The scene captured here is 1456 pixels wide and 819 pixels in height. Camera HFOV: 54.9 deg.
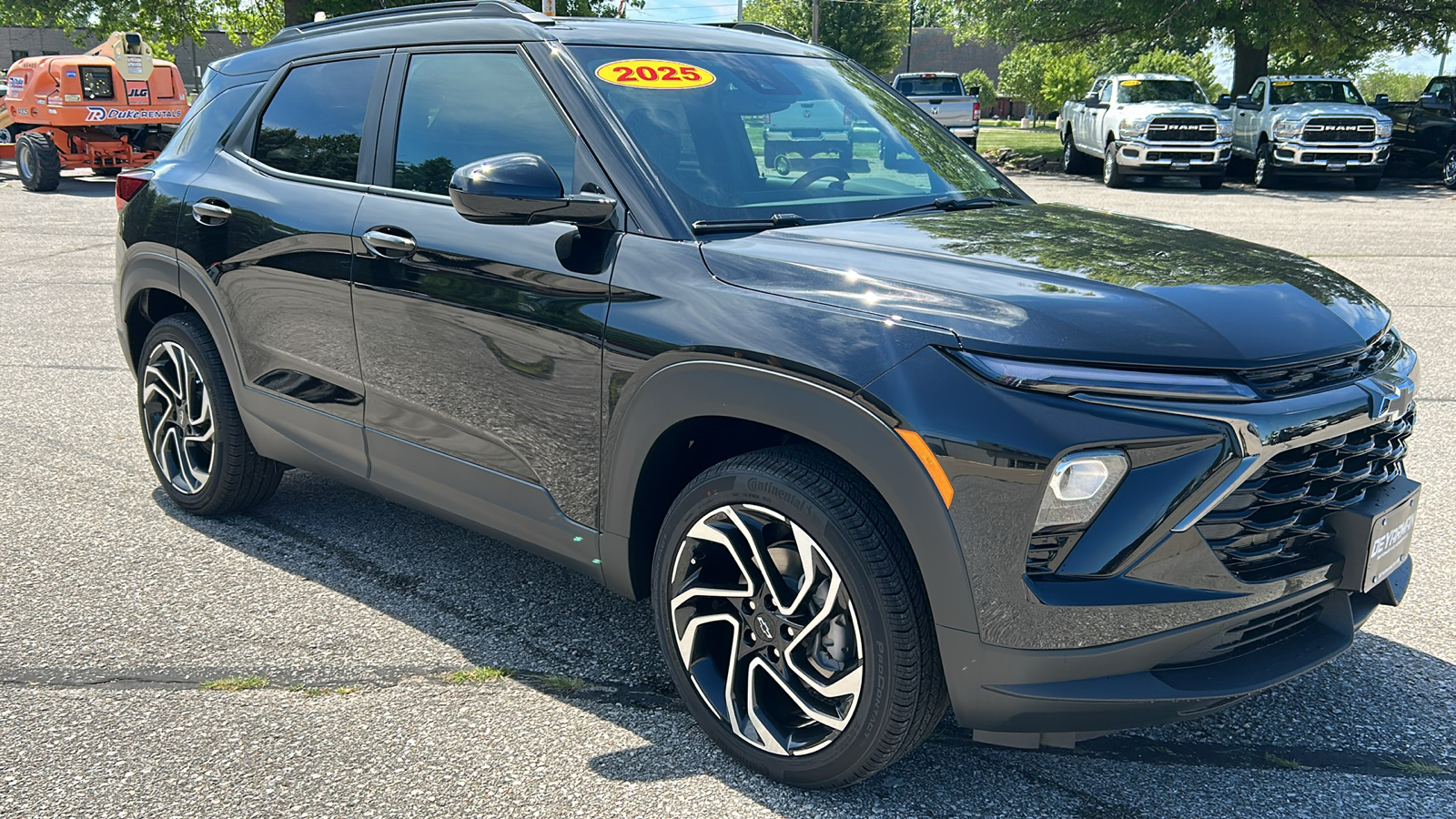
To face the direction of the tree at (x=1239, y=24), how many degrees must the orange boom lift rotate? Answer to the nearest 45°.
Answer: approximately 135° to its right

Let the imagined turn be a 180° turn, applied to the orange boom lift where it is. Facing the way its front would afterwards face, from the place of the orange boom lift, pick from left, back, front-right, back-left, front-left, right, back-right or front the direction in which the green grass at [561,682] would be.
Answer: front-right

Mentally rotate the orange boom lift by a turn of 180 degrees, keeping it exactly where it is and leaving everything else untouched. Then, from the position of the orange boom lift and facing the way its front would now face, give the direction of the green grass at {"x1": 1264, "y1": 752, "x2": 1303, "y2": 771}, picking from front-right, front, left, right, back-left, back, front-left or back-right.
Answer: front-right

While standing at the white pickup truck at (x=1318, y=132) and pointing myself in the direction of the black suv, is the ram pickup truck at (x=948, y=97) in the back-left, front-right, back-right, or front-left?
back-right

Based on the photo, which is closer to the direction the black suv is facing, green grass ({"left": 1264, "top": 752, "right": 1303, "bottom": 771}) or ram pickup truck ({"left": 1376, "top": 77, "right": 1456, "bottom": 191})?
the green grass

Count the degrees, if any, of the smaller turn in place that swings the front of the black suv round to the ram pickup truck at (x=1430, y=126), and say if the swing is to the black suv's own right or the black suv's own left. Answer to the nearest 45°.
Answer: approximately 90° to the black suv's own left

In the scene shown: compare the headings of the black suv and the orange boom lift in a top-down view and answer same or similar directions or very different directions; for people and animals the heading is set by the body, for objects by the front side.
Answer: very different directions

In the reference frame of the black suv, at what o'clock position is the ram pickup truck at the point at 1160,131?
The ram pickup truck is roughly at 8 o'clock from the black suv.

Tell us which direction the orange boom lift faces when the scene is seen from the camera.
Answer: facing away from the viewer and to the left of the viewer

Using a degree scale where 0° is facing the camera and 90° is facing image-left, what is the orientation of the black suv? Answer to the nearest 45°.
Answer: approximately 315°
